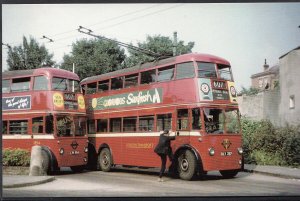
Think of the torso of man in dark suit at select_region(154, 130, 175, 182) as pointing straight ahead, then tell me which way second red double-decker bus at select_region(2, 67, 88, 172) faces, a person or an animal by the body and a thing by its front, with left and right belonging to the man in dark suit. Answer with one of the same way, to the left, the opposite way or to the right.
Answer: to the right

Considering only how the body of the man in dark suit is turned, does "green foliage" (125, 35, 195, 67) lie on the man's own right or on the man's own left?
on the man's own left

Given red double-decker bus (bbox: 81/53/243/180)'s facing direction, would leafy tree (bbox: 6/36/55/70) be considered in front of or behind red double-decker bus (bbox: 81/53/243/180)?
behind

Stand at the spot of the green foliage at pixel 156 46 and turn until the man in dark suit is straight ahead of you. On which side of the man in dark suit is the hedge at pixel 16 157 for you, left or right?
right

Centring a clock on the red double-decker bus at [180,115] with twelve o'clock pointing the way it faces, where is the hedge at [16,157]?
The hedge is roughly at 5 o'clock from the red double-decker bus.

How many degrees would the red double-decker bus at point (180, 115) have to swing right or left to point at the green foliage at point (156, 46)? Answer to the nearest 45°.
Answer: approximately 135° to its left

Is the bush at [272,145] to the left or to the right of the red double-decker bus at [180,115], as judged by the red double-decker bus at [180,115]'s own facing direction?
on its left

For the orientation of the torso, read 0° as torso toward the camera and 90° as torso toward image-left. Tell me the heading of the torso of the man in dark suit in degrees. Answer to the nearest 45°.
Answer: approximately 225°

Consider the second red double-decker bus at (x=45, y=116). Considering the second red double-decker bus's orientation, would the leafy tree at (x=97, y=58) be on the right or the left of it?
on its left

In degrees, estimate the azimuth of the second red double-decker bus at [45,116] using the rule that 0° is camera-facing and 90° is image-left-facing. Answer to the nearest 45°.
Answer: approximately 315°

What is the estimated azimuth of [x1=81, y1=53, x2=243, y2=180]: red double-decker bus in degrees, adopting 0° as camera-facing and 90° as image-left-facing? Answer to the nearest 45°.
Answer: approximately 315°
